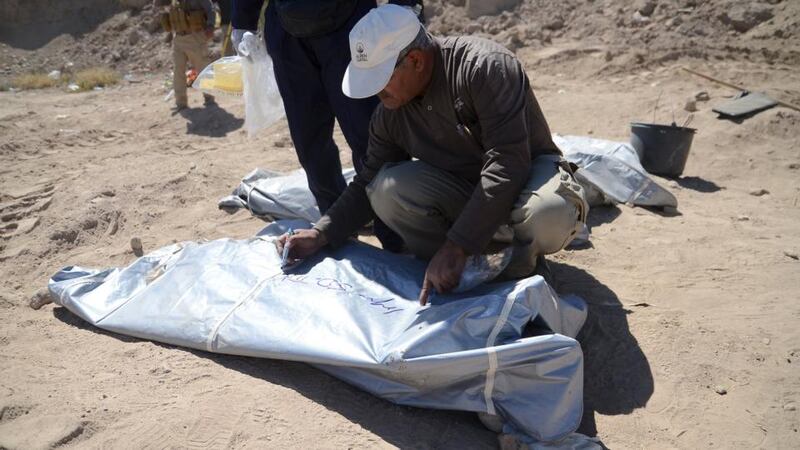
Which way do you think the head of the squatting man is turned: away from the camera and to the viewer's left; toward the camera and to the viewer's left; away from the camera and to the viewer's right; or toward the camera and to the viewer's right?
toward the camera and to the viewer's left

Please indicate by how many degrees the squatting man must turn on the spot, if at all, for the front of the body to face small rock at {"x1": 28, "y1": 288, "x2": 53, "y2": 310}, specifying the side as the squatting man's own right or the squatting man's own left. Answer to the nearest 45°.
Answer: approximately 45° to the squatting man's own right

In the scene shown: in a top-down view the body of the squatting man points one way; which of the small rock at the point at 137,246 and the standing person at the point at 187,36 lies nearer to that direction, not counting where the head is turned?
the small rock

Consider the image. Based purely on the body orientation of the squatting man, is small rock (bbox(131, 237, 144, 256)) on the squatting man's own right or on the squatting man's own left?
on the squatting man's own right

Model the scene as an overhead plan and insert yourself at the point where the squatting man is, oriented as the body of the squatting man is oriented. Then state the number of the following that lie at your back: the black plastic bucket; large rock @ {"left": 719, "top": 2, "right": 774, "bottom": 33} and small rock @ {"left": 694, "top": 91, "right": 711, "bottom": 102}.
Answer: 3

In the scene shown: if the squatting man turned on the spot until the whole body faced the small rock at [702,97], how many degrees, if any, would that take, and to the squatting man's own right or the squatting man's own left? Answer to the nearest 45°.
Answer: approximately 180°

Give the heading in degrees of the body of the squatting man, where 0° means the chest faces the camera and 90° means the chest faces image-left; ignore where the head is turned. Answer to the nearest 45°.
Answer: approximately 45°
